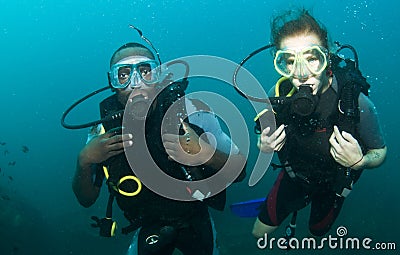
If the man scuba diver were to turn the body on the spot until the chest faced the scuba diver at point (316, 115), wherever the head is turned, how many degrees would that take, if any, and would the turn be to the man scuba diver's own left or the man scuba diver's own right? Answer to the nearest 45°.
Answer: approximately 90° to the man scuba diver's own left

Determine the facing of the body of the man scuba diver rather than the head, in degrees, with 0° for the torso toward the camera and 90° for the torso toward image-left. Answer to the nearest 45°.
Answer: approximately 0°
